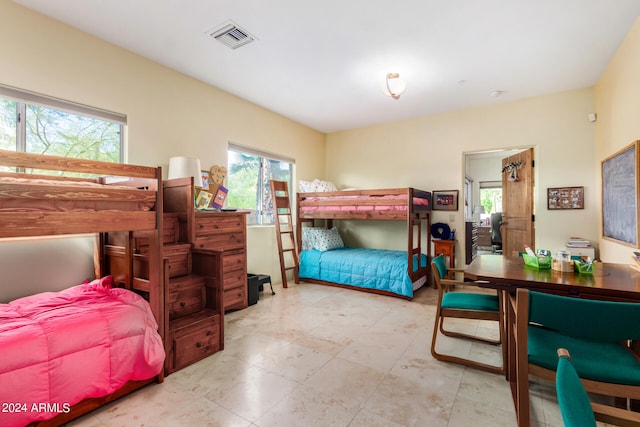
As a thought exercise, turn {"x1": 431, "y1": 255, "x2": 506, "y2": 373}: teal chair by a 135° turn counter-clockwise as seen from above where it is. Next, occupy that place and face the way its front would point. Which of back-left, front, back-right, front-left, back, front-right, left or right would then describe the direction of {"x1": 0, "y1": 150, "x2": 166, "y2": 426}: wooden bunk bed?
left

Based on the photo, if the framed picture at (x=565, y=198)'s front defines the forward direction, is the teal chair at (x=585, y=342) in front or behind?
in front

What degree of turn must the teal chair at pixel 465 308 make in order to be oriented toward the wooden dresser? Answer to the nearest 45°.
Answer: approximately 180°

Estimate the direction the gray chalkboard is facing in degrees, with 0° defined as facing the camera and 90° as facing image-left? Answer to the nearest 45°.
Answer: approximately 45°

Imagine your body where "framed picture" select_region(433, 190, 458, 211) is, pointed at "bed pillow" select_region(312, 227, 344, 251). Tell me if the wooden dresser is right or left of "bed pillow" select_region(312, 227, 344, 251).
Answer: left

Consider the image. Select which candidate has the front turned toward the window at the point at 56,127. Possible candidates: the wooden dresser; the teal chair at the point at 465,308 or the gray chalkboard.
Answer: the gray chalkboard

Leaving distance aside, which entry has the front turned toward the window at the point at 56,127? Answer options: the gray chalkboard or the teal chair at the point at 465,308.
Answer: the gray chalkboard

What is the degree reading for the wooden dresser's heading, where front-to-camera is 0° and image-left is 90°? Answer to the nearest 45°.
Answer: approximately 315°

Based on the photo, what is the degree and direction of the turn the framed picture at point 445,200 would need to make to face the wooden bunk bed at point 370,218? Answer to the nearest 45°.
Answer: approximately 45° to its right

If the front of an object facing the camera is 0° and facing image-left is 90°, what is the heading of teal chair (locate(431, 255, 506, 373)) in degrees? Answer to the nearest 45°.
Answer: approximately 270°
